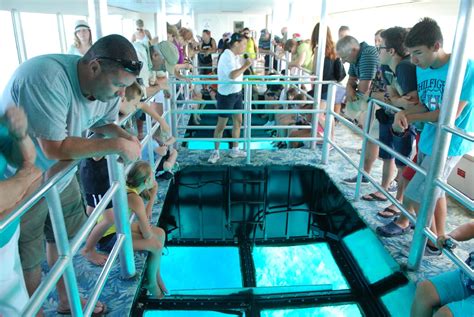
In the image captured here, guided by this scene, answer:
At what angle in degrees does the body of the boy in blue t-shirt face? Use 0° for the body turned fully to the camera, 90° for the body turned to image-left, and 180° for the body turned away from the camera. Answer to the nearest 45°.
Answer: approximately 45°

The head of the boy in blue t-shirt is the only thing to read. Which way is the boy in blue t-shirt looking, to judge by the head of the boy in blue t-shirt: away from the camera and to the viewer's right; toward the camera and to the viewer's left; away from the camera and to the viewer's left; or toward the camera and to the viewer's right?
toward the camera and to the viewer's left

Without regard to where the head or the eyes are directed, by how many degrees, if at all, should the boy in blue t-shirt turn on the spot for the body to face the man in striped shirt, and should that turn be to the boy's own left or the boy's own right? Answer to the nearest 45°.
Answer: approximately 90° to the boy's own right

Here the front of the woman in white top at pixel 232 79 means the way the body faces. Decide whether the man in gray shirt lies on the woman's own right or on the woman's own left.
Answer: on the woman's own right

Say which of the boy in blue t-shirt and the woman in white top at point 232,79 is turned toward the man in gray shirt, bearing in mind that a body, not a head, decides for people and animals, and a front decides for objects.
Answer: the boy in blue t-shirt

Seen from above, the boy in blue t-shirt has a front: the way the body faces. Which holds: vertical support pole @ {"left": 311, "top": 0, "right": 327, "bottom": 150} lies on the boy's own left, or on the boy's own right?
on the boy's own right

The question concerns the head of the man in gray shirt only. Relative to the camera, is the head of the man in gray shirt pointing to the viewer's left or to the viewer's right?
to the viewer's right

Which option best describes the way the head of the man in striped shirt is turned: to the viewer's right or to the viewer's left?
to the viewer's left

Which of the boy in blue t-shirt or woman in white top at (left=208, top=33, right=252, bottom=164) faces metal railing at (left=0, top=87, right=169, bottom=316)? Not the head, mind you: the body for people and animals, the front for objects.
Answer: the boy in blue t-shirt

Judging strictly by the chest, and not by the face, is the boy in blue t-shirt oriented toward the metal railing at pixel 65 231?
yes
